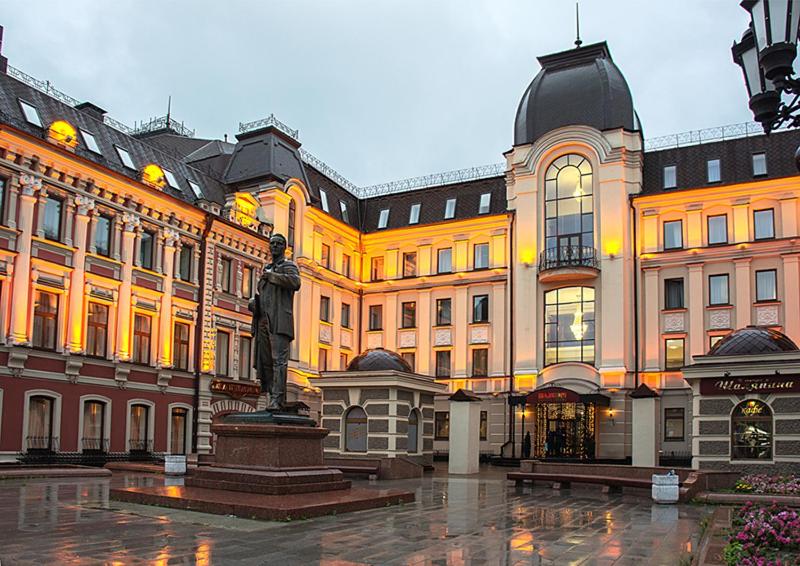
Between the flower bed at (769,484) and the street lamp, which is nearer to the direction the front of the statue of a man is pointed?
the street lamp

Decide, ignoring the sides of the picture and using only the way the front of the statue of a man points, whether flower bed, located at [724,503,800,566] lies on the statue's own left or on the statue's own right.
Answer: on the statue's own left

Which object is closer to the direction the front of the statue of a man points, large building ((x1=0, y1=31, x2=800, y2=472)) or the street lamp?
the street lamp

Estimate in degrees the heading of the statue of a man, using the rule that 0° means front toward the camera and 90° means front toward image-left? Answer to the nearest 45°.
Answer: approximately 45°

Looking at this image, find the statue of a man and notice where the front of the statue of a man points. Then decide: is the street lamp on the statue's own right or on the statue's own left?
on the statue's own left
